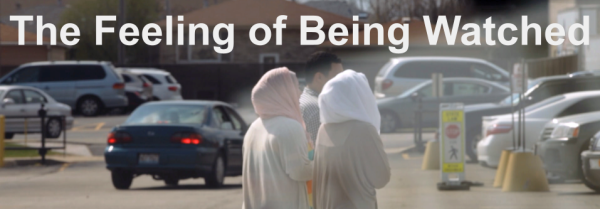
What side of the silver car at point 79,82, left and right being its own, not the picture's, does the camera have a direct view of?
left

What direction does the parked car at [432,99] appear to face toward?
to the viewer's left

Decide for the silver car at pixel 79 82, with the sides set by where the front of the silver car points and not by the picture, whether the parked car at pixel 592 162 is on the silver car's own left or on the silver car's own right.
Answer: on the silver car's own left

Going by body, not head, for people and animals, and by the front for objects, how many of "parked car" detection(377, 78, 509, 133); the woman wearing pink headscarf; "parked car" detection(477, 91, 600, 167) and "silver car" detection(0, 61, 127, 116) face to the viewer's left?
2

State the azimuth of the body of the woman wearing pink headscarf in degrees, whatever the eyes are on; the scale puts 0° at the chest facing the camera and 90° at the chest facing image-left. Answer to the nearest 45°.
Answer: approximately 225°
